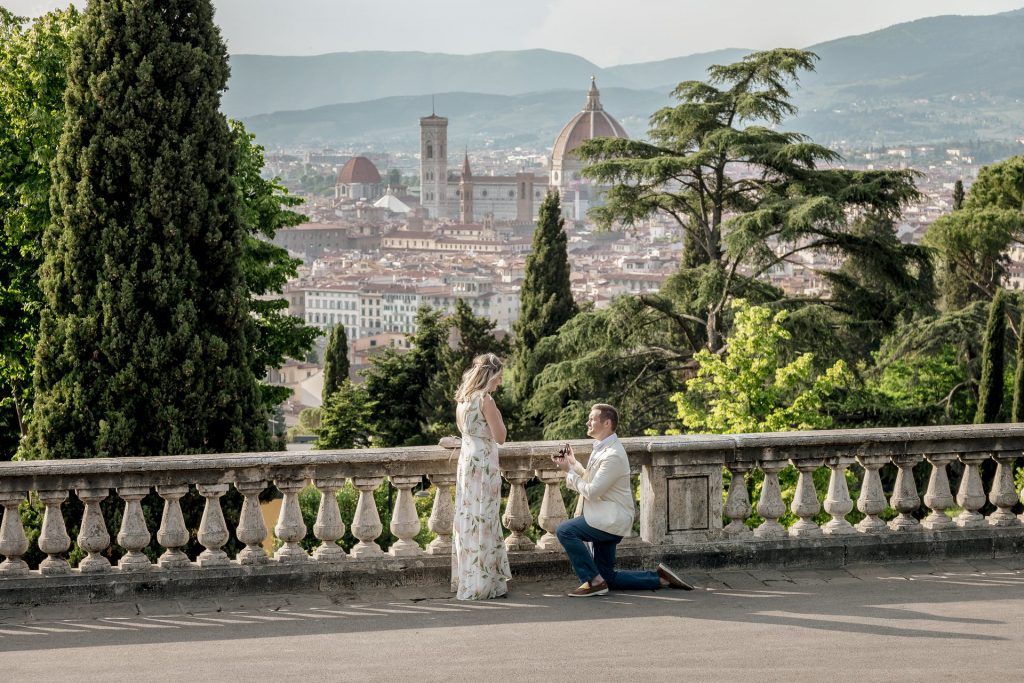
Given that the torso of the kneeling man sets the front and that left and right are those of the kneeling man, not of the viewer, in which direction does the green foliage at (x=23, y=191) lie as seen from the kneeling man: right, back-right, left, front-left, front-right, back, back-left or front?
front-right

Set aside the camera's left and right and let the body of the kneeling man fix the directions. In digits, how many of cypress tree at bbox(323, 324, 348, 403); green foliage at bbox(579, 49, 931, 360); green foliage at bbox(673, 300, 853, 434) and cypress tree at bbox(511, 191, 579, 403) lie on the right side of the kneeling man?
4

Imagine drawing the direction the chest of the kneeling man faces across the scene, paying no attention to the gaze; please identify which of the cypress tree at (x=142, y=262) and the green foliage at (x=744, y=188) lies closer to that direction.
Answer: the cypress tree

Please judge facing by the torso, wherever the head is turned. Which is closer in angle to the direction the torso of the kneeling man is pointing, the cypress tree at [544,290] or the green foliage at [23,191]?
the green foliage

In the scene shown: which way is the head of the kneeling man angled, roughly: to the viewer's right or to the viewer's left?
to the viewer's left

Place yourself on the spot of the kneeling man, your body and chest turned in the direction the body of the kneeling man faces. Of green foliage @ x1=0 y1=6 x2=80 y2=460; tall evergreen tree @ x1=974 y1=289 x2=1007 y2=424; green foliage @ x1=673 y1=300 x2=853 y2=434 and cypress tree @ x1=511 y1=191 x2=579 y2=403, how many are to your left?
0

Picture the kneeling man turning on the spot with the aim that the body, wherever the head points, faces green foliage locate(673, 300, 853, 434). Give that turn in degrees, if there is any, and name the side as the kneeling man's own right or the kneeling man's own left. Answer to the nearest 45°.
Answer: approximately 90° to the kneeling man's own right

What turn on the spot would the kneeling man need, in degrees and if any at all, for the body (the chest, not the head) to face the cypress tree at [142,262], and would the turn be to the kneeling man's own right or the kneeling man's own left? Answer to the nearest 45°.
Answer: approximately 45° to the kneeling man's own right

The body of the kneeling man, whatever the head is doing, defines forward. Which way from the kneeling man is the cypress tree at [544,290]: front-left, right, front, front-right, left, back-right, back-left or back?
right

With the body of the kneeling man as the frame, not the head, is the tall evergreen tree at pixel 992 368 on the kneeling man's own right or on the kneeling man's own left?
on the kneeling man's own right

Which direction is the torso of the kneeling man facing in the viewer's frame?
to the viewer's left

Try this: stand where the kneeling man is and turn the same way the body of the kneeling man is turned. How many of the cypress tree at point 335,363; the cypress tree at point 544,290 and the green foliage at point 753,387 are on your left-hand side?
0

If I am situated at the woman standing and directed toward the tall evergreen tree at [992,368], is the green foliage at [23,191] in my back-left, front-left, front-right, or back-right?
front-left

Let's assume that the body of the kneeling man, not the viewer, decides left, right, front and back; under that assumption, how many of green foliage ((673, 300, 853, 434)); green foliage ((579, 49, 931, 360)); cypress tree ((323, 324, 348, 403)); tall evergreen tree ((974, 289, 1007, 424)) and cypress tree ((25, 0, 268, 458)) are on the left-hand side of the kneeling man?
0

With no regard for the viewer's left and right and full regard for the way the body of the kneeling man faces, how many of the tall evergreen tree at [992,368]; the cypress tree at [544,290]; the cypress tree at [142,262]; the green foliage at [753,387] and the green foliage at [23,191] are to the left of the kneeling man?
0
